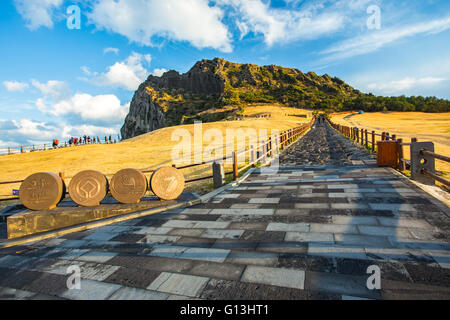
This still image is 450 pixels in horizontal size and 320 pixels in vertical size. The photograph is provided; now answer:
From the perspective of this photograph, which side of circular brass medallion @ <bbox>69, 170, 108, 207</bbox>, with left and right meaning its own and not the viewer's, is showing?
front

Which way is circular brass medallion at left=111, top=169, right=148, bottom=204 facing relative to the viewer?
toward the camera

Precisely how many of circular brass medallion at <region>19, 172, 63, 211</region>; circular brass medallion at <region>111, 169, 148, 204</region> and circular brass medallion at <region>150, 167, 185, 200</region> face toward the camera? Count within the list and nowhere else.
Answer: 3

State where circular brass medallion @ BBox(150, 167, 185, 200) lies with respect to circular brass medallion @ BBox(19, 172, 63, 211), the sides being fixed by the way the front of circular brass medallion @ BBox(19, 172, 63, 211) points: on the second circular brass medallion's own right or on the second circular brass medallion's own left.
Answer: on the second circular brass medallion's own left

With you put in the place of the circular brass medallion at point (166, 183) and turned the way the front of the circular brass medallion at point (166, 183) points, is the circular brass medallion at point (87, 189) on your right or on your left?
on your right

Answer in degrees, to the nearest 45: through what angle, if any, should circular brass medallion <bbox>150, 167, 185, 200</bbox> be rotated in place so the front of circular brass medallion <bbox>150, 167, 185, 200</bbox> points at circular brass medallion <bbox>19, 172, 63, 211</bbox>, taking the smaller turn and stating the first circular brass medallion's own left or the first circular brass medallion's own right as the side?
approximately 90° to the first circular brass medallion's own right

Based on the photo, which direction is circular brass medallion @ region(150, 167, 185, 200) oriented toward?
toward the camera
